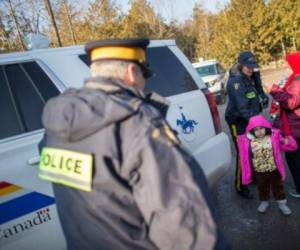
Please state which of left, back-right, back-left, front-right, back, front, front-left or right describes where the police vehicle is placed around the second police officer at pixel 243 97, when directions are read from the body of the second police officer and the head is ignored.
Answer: right

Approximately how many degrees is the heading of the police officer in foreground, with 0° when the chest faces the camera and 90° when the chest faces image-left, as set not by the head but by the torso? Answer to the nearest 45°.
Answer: approximately 225°

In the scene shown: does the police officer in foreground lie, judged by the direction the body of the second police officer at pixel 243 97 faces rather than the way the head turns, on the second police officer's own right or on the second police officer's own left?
on the second police officer's own right

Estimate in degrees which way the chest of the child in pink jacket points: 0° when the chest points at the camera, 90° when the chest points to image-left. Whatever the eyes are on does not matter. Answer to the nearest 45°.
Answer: approximately 0°

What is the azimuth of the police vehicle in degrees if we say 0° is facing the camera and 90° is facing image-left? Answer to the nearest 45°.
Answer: approximately 45°

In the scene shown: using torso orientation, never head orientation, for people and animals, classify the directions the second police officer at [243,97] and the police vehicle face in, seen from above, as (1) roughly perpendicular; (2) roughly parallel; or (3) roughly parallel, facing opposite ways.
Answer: roughly perpendicular

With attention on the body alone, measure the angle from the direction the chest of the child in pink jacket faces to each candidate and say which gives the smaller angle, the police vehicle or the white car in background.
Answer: the police vehicle

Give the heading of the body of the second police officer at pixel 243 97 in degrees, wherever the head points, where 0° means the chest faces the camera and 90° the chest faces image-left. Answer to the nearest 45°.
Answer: approximately 315°

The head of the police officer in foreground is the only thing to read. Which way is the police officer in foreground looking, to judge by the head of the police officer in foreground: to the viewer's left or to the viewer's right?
to the viewer's right
